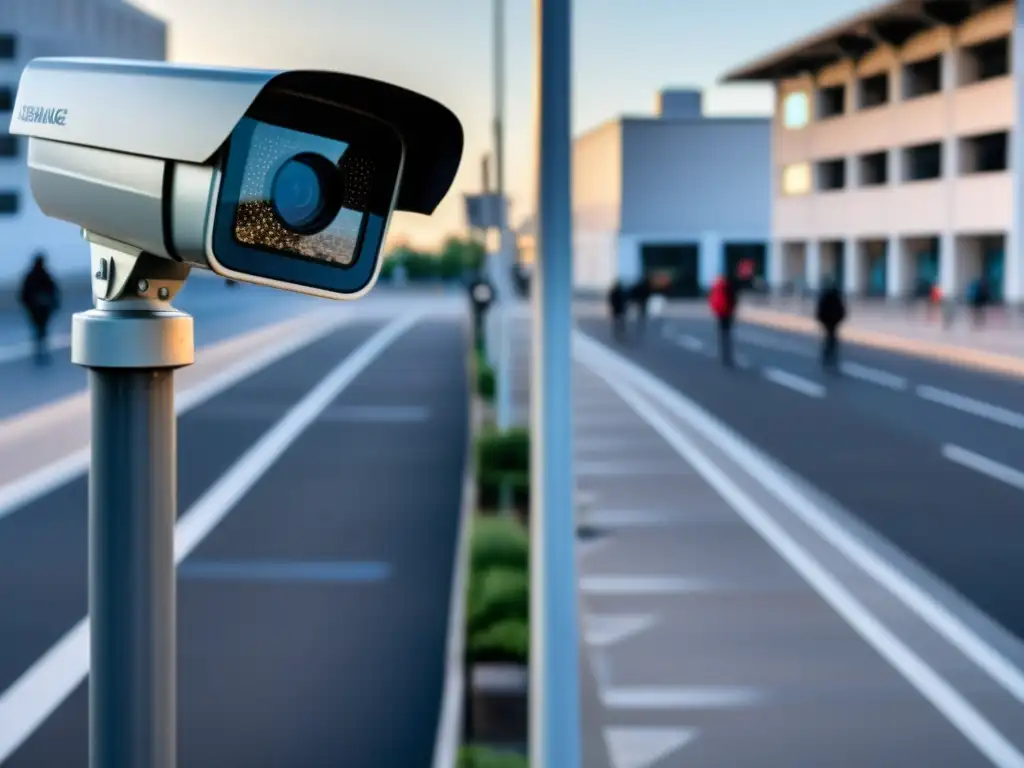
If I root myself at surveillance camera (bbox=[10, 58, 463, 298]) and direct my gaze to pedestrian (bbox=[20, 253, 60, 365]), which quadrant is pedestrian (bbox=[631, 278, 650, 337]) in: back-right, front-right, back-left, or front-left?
front-right

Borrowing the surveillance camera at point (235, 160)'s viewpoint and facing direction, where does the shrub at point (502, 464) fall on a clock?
The shrub is roughly at 8 o'clock from the surveillance camera.

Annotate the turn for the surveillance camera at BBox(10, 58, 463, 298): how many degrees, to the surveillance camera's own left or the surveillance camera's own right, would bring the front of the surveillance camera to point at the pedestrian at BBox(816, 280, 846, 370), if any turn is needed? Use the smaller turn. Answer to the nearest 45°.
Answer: approximately 135° to the surveillance camera's own left

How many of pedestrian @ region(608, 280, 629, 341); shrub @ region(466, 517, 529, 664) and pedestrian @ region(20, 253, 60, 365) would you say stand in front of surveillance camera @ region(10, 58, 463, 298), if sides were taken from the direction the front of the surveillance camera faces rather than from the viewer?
0

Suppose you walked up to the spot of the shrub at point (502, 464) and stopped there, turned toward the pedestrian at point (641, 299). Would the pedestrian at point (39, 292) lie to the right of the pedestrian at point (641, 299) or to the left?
left

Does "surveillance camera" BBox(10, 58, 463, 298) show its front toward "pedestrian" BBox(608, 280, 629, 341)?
no

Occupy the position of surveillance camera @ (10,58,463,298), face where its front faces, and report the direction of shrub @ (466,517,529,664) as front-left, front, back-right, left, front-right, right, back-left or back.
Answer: back-left

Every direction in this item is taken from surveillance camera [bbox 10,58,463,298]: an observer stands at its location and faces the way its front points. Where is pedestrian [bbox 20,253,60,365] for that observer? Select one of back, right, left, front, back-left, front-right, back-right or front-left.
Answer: back-left

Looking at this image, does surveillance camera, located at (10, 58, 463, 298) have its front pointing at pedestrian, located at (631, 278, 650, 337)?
no

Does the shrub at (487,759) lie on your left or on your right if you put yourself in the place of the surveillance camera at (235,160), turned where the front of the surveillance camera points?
on your left
